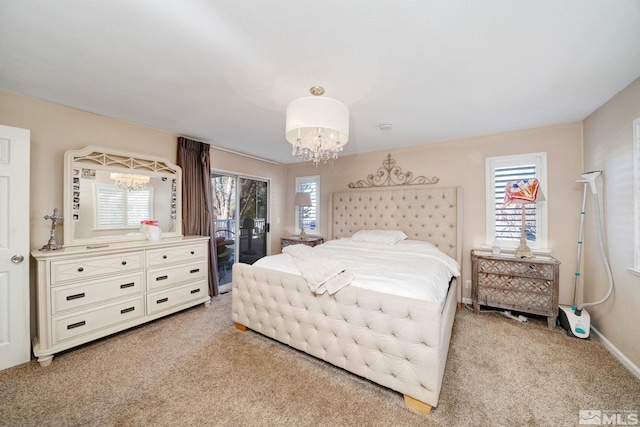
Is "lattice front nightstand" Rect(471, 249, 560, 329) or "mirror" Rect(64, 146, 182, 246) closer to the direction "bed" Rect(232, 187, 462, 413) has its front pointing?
the mirror

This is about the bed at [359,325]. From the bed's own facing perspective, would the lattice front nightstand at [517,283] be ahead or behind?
behind

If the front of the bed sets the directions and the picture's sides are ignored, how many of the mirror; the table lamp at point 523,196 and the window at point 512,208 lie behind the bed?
2

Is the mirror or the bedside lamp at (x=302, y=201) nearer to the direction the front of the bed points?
the mirror

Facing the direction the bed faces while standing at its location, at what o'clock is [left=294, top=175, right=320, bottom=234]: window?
The window is roughly at 4 o'clock from the bed.

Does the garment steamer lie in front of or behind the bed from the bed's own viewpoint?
behind

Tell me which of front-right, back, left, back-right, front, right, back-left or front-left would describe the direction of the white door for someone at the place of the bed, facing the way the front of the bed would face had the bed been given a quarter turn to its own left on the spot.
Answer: back-right

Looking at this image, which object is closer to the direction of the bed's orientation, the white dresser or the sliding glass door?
the white dresser

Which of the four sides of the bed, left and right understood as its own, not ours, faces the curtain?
right

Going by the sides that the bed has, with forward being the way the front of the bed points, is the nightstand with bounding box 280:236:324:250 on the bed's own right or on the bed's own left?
on the bed's own right

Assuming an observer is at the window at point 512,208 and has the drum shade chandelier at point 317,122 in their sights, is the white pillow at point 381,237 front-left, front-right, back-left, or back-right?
front-right

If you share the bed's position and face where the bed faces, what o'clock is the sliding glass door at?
The sliding glass door is roughly at 3 o'clock from the bed.

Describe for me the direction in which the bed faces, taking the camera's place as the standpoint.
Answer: facing the viewer and to the left of the viewer

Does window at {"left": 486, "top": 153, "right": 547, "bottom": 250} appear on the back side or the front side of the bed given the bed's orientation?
on the back side
